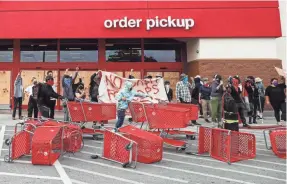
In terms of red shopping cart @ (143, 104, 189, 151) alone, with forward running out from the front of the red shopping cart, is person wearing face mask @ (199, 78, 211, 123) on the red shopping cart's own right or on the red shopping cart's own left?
on the red shopping cart's own left

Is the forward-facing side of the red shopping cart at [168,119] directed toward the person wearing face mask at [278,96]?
no

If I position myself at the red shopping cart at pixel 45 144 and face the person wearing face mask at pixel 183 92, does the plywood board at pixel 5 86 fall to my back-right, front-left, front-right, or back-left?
front-left

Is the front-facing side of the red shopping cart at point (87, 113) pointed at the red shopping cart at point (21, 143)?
no

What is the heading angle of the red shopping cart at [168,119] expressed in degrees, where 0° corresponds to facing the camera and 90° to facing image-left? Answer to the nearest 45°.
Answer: approximately 315°

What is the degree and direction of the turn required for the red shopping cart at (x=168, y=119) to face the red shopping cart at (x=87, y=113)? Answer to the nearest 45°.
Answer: approximately 180°

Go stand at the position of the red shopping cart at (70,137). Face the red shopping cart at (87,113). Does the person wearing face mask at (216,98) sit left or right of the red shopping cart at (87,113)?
right
